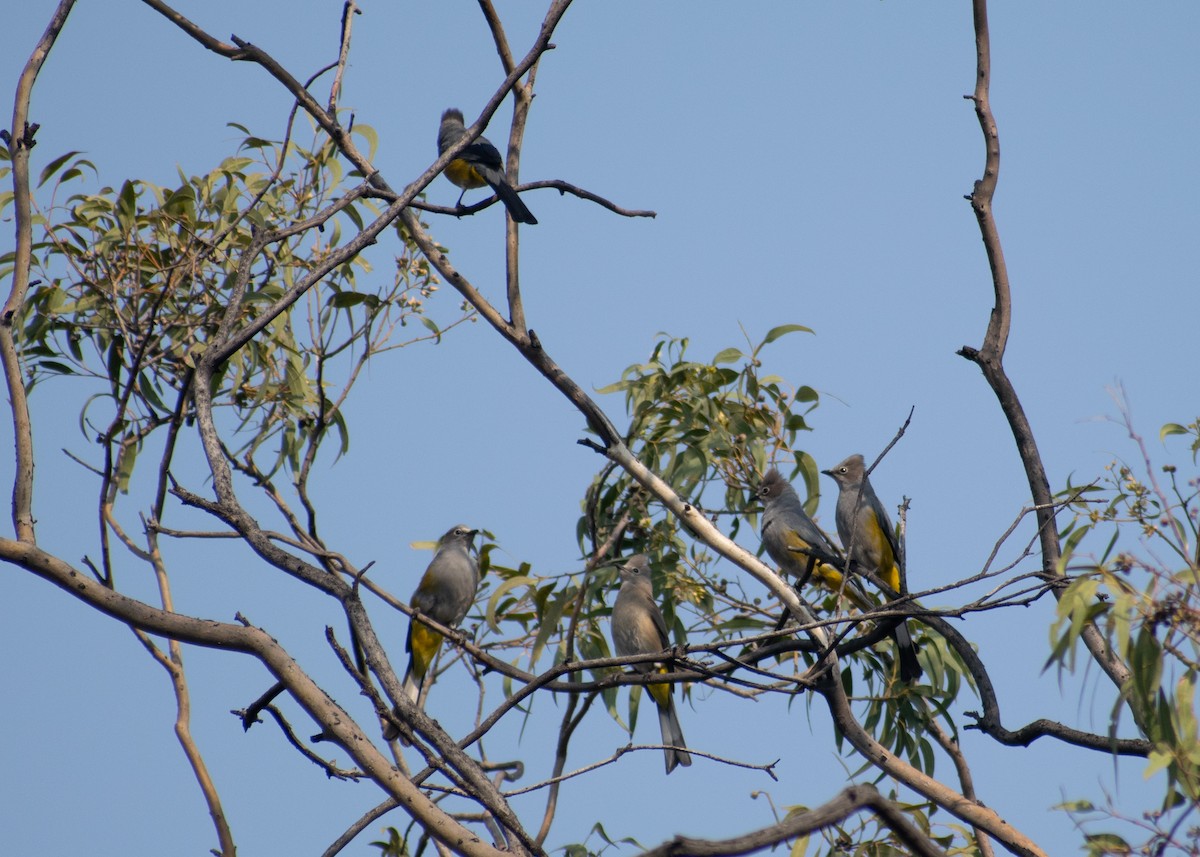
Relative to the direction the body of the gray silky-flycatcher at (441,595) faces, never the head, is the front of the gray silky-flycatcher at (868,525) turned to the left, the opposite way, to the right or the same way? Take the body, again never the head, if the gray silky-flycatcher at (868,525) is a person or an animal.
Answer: to the right

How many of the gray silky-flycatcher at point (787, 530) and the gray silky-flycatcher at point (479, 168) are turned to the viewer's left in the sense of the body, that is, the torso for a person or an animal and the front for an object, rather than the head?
2

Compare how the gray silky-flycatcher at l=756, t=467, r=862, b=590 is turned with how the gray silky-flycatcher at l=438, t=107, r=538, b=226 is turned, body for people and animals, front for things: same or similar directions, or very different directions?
same or similar directions

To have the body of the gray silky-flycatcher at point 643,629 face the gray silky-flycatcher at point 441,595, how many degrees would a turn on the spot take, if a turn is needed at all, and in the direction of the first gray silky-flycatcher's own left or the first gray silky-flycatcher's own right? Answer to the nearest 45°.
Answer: approximately 45° to the first gray silky-flycatcher's own right

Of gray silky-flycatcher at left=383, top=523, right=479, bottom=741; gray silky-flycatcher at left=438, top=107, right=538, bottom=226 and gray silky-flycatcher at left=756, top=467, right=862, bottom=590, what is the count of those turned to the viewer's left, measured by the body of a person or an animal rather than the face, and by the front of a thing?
2

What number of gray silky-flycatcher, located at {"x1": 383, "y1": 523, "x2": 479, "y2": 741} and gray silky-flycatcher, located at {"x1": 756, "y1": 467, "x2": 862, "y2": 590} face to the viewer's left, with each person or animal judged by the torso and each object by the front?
1

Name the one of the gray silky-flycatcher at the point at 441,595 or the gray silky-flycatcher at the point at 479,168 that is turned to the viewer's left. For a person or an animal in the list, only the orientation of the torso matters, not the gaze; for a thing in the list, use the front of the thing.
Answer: the gray silky-flycatcher at the point at 479,168

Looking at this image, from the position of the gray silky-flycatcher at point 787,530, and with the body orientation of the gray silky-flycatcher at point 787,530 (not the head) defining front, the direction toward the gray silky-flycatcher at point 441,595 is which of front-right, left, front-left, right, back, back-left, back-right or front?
front

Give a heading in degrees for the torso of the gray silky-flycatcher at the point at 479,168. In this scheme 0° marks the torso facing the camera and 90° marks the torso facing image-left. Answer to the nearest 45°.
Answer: approximately 90°

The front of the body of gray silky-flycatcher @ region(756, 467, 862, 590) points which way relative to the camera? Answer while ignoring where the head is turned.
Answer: to the viewer's left

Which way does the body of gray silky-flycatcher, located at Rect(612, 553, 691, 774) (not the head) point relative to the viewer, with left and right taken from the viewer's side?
facing the viewer and to the left of the viewer
